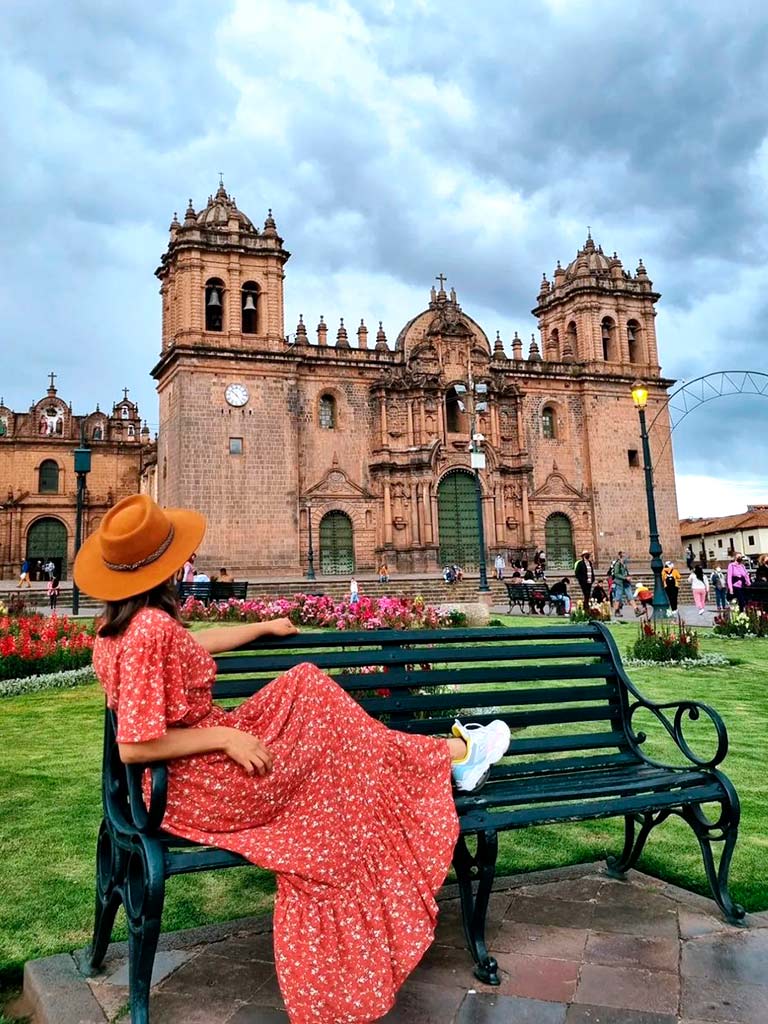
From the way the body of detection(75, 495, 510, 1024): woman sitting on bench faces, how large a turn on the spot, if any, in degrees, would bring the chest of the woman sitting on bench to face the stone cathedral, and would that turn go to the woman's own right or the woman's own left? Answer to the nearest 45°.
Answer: approximately 90° to the woman's own left

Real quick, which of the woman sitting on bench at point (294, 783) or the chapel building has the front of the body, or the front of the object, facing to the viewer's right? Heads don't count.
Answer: the woman sitting on bench

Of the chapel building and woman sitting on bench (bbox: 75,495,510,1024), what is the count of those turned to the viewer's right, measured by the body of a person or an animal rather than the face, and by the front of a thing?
1

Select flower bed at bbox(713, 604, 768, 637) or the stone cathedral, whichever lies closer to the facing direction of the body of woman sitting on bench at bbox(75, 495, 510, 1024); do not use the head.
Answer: the flower bed

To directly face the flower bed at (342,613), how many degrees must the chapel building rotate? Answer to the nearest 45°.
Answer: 0° — it already faces it

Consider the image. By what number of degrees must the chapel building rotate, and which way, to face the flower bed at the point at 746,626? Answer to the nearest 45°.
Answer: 0° — it already faces it

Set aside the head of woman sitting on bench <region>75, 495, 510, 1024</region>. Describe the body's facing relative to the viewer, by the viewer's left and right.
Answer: facing to the right of the viewer

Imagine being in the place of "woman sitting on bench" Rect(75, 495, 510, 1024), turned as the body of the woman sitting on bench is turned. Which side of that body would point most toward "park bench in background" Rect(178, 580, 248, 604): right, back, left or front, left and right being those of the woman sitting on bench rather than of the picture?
left

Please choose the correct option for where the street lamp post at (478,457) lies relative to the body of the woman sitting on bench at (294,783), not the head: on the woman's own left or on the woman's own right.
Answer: on the woman's own left
